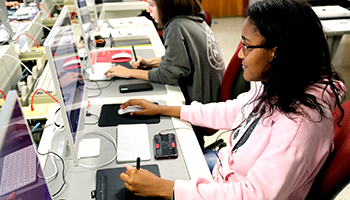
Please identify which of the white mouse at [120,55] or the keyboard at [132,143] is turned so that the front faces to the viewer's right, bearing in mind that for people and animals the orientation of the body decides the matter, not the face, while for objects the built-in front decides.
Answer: the keyboard

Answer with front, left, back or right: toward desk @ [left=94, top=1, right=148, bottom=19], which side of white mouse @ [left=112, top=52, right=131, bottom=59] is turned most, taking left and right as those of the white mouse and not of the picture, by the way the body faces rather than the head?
right

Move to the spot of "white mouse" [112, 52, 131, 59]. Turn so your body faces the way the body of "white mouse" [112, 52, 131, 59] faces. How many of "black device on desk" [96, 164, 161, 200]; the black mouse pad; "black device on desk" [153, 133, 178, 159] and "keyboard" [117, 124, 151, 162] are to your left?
4

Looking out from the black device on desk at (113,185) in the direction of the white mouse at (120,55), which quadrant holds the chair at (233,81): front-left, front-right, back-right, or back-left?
front-right

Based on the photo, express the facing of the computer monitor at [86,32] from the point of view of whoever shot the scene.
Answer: facing to the right of the viewer

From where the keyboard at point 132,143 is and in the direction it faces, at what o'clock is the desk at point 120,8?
The desk is roughly at 9 o'clock from the keyboard.

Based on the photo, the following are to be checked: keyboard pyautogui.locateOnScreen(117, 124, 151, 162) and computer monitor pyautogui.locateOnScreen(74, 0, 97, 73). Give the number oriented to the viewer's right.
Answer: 2

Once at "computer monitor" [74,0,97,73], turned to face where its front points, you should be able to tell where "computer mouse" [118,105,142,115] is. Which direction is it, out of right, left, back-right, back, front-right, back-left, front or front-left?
right

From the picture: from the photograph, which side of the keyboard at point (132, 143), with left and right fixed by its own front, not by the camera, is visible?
right

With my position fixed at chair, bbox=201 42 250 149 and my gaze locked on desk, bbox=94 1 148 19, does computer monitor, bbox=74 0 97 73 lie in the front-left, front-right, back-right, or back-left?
front-left

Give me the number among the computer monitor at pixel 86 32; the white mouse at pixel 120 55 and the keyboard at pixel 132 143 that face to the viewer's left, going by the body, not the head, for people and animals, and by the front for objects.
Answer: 1

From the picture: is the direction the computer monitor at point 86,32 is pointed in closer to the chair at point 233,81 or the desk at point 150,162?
the chair

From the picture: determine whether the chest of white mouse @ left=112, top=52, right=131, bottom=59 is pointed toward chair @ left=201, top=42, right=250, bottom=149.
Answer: no

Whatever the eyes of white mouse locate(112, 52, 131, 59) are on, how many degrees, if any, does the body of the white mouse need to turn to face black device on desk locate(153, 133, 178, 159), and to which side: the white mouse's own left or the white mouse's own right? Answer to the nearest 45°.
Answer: approximately 90° to the white mouse's own left

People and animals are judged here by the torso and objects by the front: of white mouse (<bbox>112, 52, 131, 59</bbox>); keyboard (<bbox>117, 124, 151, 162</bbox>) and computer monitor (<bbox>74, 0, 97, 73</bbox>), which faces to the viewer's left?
the white mouse

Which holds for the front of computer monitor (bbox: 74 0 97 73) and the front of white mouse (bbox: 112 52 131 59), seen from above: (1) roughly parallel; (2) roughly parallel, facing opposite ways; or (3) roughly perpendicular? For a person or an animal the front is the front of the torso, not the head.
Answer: roughly parallel, facing opposite ways
